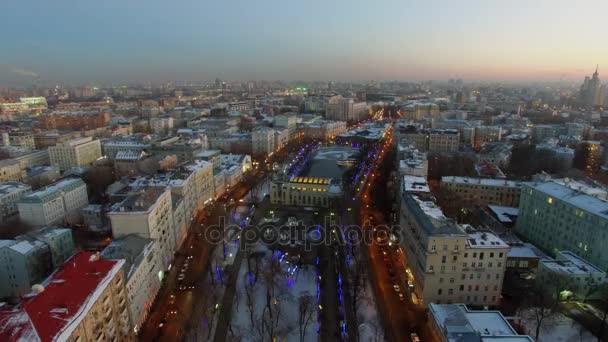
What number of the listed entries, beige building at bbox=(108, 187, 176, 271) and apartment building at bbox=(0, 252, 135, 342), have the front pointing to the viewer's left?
0

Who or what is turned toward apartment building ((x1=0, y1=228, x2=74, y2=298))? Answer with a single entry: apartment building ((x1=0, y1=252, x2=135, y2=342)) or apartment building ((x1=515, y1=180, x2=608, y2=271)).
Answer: apartment building ((x1=515, y1=180, x2=608, y2=271))

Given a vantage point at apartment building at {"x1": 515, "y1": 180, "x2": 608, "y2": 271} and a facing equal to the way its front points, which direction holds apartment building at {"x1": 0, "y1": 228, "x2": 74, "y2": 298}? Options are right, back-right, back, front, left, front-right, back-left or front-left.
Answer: front

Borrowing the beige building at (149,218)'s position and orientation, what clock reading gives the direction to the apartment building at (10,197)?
The apartment building is roughly at 6 o'clock from the beige building.

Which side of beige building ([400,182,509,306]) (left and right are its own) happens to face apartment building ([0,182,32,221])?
front

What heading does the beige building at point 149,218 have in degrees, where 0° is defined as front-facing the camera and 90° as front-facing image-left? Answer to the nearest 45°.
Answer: approximately 270°

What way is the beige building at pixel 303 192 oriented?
toward the camera

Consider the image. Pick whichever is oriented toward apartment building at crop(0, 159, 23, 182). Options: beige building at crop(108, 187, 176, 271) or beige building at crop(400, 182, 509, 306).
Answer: beige building at crop(400, 182, 509, 306)

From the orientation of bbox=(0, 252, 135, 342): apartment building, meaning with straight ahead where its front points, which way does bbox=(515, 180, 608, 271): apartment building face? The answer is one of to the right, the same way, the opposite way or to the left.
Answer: the opposite way

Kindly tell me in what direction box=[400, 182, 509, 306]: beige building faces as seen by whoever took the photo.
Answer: facing to the left of the viewer

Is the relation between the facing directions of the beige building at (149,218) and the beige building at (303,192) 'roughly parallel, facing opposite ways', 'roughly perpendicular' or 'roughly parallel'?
roughly perpendicular

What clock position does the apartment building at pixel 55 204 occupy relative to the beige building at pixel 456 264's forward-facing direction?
The apartment building is roughly at 12 o'clock from the beige building.

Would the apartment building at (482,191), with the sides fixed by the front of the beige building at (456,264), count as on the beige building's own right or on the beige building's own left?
on the beige building's own right

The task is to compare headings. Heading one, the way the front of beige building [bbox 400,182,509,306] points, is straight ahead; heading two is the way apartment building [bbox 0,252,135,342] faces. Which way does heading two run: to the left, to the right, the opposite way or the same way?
the opposite way

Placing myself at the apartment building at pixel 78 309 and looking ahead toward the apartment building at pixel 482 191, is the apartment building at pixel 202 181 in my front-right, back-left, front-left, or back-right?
front-left

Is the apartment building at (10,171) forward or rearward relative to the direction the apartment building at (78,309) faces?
rearward

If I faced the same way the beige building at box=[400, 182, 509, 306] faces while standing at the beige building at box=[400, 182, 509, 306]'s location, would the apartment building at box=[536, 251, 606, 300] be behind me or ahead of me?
behind
